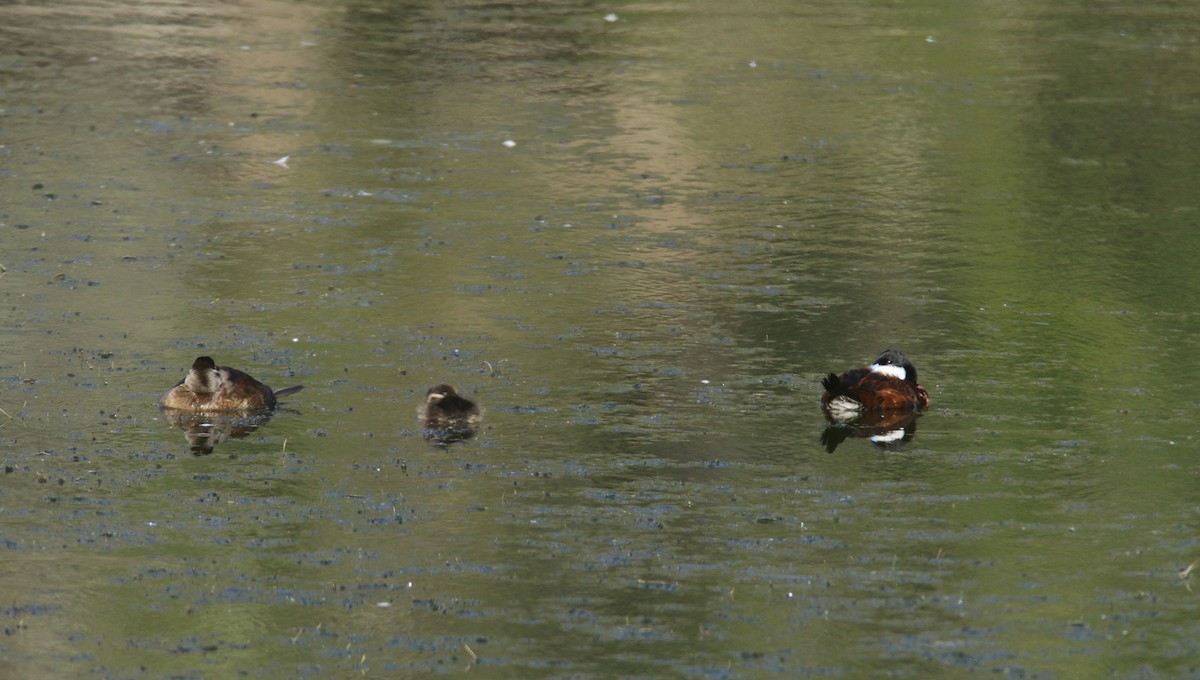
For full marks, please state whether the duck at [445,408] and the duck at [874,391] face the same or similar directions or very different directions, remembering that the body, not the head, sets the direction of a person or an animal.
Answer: very different directions

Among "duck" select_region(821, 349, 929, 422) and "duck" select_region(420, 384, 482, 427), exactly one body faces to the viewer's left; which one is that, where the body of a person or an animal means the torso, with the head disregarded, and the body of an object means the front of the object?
"duck" select_region(420, 384, 482, 427)

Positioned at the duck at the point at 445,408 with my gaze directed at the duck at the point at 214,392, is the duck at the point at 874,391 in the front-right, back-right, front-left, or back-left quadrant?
back-right

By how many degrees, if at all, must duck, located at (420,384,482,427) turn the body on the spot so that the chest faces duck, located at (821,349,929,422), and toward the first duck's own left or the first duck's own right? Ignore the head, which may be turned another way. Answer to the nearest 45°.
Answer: approximately 180°

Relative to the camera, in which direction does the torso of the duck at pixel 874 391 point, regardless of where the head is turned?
to the viewer's right

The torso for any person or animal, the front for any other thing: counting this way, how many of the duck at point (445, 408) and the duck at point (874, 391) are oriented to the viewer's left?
1

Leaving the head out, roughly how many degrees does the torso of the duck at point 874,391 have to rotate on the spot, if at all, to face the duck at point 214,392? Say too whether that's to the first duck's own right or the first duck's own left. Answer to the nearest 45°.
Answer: approximately 180°

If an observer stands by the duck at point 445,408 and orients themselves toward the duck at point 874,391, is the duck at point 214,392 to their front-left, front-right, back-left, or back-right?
back-left

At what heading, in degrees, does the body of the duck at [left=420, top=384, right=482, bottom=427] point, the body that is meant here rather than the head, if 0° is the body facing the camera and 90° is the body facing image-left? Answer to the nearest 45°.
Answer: approximately 90°

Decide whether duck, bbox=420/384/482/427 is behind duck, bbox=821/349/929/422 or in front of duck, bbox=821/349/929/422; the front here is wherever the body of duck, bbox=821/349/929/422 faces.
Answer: behind
